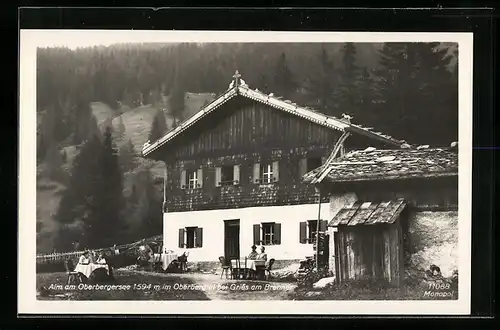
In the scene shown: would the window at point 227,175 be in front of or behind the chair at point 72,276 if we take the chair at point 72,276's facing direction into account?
in front

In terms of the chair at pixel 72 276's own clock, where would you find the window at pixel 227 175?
The window is roughly at 12 o'clock from the chair.

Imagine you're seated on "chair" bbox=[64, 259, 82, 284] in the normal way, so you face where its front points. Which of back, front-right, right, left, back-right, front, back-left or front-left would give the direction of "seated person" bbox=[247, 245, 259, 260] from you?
front

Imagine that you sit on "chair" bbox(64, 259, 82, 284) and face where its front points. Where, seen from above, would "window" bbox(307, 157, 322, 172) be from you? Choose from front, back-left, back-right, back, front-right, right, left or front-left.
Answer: front

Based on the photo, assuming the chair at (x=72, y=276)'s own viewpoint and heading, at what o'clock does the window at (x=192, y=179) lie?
The window is roughly at 10 o'clock from the chair.

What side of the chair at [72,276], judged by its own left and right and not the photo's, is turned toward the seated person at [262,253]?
front

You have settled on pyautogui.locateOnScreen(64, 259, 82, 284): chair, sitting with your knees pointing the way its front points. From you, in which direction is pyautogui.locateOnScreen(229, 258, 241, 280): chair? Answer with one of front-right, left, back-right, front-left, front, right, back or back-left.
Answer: front

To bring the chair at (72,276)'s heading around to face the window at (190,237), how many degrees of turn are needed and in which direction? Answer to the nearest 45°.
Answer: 0° — it already faces it

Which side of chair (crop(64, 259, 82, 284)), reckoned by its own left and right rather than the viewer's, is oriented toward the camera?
right

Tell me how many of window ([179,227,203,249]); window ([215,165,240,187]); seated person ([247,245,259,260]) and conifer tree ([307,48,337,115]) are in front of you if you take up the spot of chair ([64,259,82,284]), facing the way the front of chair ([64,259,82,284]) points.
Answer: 4

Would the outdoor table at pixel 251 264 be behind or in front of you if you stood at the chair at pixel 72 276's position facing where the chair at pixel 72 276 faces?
in front

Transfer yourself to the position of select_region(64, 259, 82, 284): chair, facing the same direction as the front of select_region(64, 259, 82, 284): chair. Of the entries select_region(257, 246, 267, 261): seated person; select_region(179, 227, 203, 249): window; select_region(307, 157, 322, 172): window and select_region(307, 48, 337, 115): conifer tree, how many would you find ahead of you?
4
